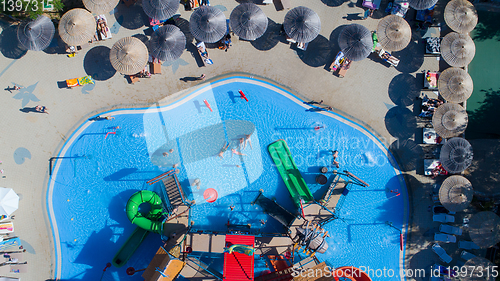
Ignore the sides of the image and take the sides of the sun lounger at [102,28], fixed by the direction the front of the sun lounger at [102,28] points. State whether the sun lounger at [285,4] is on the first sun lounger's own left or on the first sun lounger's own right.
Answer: on the first sun lounger's own left

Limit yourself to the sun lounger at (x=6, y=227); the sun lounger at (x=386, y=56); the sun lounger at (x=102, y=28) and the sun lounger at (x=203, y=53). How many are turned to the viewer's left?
0

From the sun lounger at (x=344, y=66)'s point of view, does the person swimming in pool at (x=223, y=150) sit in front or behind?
in front

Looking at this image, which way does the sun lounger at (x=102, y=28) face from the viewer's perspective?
toward the camera

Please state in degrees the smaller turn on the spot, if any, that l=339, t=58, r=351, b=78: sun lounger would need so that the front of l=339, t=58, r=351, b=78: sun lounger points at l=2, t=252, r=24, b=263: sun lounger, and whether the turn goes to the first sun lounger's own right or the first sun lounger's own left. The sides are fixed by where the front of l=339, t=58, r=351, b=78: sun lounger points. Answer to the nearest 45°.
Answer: approximately 45° to the first sun lounger's own right

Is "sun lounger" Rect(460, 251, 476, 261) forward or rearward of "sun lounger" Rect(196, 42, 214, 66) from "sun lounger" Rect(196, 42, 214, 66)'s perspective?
forward

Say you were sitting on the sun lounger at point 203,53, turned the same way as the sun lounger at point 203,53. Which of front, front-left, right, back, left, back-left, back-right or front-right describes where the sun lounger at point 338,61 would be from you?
front-left

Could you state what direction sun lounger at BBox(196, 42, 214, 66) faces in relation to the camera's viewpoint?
facing the viewer and to the right of the viewer
